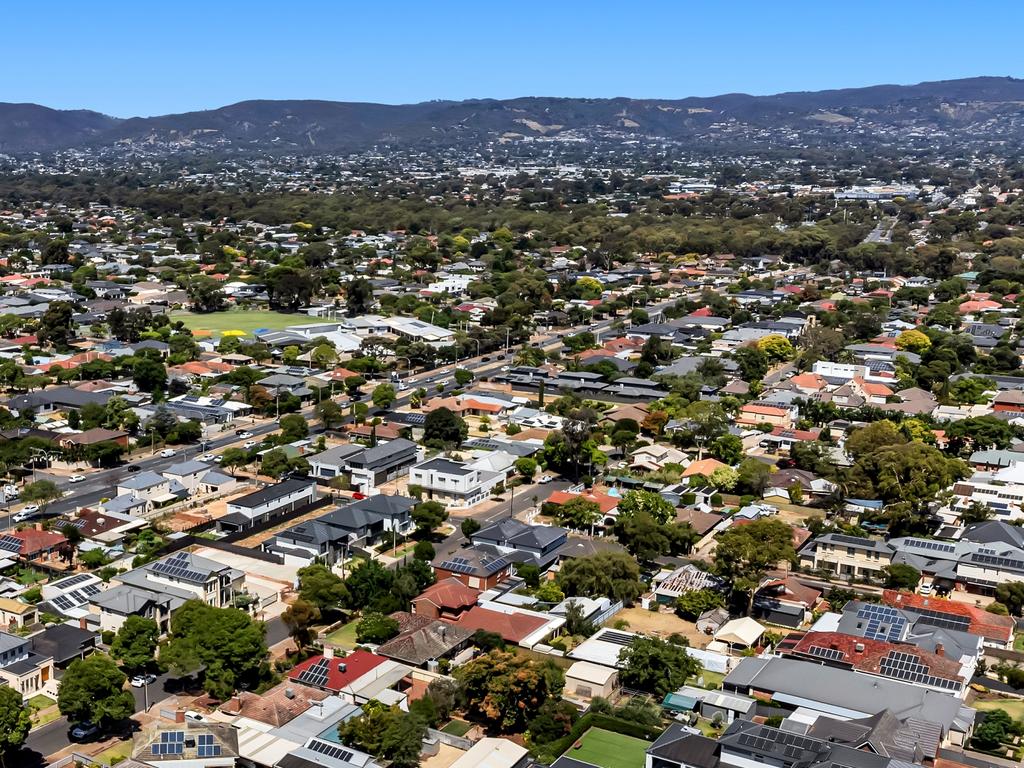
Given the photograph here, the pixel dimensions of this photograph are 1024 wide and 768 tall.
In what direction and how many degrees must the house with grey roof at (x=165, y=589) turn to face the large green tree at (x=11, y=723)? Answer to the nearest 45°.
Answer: approximately 90° to its right

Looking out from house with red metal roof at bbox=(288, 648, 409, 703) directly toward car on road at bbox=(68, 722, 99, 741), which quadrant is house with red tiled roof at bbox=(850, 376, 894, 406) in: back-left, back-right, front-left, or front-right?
back-right

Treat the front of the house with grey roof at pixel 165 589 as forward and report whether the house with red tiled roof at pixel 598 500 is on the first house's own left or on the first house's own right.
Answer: on the first house's own left

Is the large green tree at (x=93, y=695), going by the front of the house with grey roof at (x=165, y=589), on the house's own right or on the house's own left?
on the house's own right

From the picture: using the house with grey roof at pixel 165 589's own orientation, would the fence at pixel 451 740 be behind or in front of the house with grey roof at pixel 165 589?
in front

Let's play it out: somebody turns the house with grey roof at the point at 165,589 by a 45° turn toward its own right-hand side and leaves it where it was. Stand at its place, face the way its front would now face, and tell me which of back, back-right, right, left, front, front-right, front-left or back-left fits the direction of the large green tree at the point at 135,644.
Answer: front

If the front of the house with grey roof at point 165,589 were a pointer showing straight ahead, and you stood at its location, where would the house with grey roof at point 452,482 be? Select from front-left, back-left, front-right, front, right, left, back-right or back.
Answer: left
